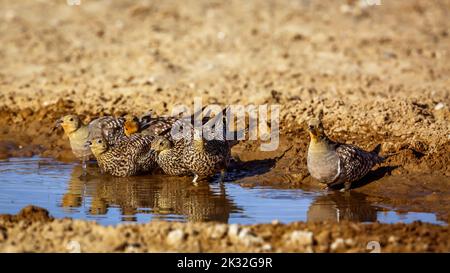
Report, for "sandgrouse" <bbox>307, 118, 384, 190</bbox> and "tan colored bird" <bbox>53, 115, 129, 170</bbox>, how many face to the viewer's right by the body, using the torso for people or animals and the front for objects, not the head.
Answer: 0

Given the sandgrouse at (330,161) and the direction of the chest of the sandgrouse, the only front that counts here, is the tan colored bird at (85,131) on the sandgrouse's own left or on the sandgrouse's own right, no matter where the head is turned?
on the sandgrouse's own right

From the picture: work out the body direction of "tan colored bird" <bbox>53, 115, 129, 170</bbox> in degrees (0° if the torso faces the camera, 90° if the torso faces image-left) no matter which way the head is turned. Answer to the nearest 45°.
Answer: approximately 90°

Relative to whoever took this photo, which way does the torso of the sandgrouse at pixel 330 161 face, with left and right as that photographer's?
facing the viewer and to the left of the viewer

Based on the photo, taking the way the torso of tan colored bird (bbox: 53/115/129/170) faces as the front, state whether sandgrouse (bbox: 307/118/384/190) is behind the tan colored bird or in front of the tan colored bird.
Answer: behind
